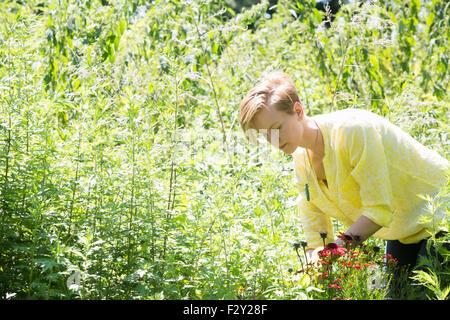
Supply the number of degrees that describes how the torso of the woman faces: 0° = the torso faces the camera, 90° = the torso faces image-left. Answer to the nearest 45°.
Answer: approximately 45°
